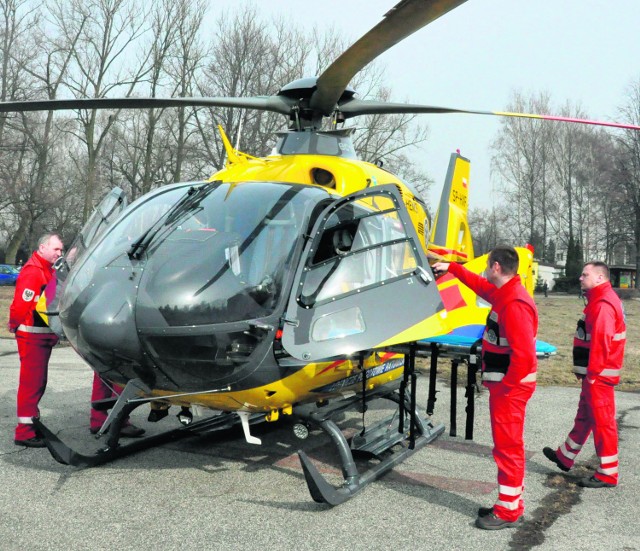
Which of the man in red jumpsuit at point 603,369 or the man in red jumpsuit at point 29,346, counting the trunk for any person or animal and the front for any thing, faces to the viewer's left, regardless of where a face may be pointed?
the man in red jumpsuit at point 603,369

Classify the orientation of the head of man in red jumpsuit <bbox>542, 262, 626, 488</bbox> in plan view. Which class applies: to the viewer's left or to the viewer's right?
to the viewer's left

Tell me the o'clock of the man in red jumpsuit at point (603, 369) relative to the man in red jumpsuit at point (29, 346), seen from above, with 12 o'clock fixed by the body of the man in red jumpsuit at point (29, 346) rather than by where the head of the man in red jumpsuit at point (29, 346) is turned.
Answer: the man in red jumpsuit at point (603, 369) is roughly at 1 o'clock from the man in red jumpsuit at point (29, 346).

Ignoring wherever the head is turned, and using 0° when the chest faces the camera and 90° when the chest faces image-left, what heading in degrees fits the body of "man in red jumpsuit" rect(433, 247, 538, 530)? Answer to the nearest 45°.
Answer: approximately 90°

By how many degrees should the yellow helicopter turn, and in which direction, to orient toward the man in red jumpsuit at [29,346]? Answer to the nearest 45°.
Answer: approximately 90° to its right

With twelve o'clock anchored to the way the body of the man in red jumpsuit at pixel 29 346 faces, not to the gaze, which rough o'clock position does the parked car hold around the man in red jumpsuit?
The parked car is roughly at 9 o'clock from the man in red jumpsuit.

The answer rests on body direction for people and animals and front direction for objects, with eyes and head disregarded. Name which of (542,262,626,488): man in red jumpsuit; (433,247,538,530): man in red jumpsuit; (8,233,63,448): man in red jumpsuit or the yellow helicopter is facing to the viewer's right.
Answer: (8,233,63,448): man in red jumpsuit

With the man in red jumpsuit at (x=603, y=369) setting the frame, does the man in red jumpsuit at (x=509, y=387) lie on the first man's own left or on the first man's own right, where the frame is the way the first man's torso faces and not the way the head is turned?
on the first man's own left

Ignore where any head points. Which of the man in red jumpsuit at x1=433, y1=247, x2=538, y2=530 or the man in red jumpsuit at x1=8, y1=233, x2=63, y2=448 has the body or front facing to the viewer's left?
the man in red jumpsuit at x1=433, y1=247, x2=538, y2=530

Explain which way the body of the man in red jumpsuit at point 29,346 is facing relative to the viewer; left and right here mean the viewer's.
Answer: facing to the right of the viewer

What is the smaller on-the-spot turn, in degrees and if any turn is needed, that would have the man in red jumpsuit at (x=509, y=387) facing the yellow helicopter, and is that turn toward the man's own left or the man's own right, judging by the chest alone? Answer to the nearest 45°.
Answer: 0° — they already face it
